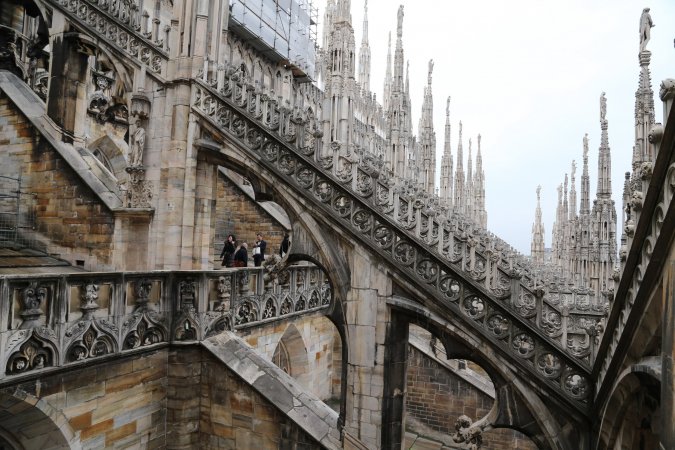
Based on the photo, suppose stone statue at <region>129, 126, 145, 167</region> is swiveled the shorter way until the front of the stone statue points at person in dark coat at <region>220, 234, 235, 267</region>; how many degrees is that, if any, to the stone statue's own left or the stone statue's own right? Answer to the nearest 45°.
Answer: approximately 90° to the stone statue's own left

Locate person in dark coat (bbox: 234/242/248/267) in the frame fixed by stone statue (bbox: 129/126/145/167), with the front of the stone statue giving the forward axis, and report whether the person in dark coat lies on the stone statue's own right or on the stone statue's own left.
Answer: on the stone statue's own left

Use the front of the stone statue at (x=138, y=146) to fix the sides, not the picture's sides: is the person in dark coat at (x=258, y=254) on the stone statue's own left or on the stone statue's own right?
on the stone statue's own left

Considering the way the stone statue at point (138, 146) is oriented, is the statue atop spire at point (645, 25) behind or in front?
in front

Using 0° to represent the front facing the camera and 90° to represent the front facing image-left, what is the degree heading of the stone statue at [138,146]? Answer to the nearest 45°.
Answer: approximately 315°

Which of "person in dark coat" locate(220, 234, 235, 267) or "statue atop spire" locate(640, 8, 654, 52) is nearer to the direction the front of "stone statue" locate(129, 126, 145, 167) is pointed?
the statue atop spire
